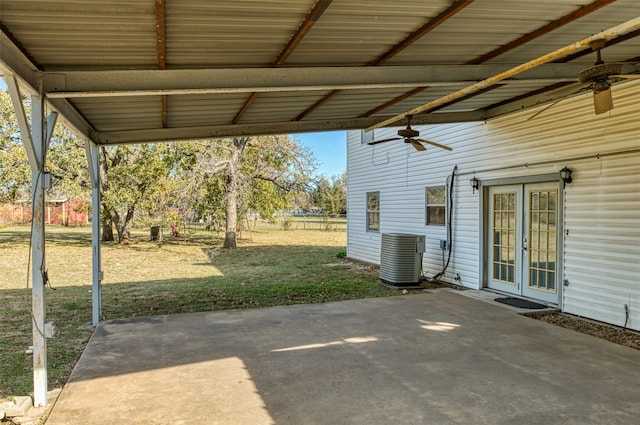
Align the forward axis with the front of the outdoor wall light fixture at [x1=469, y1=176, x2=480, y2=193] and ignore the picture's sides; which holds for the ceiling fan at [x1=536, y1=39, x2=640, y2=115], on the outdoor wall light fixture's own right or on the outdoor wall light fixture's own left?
on the outdoor wall light fixture's own left

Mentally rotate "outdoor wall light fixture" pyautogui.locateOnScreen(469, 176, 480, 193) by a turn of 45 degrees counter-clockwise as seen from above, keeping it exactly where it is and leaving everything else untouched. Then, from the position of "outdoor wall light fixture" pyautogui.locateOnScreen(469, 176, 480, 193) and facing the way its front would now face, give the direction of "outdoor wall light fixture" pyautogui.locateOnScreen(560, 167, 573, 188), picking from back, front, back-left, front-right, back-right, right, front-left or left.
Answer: front-left

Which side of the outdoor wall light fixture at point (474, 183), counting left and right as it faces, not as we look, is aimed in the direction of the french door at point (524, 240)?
left

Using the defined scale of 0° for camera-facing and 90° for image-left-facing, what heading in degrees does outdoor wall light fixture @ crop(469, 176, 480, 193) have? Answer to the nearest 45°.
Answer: approximately 45°

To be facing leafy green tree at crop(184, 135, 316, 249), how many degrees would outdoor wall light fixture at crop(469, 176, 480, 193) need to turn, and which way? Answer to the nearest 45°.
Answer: approximately 90° to its right

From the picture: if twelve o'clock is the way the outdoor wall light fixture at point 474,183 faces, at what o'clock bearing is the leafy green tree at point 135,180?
The leafy green tree is roughly at 2 o'clock from the outdoor wall light fixture.

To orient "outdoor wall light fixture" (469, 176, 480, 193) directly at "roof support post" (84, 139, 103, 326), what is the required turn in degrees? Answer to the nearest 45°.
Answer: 0° — it already faces it

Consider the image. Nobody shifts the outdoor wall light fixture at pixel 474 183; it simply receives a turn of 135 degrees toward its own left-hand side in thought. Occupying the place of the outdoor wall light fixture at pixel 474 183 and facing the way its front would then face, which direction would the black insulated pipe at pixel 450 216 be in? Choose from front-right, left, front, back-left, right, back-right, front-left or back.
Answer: back-left

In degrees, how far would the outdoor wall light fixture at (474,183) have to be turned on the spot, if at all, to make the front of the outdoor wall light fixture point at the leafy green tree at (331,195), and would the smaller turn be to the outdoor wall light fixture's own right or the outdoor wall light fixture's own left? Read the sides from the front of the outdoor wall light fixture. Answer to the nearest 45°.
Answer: approximately 90° to the outdoor wall light fixture's own right

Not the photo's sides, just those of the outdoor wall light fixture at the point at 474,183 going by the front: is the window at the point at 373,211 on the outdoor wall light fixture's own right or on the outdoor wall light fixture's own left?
on the outdoor wall light fixture's own right
